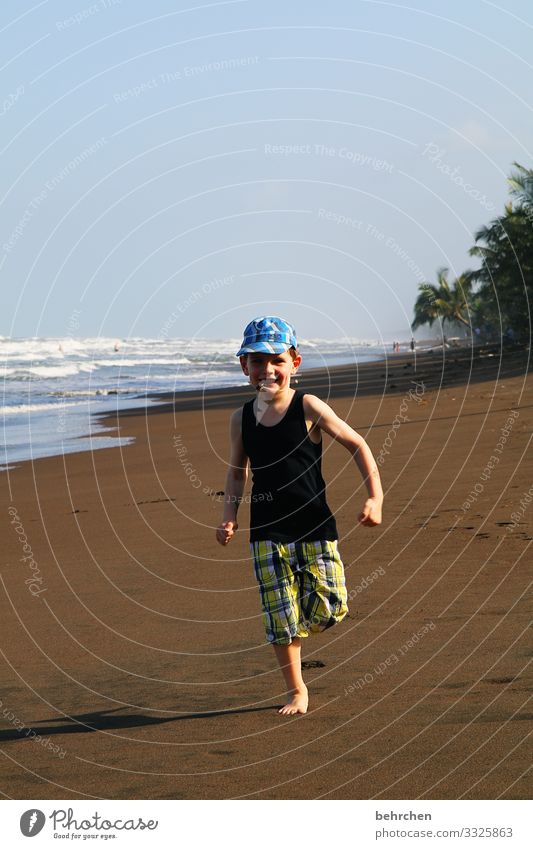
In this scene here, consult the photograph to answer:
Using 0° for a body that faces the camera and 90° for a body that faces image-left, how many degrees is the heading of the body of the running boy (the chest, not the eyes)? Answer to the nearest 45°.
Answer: approximately 0°
